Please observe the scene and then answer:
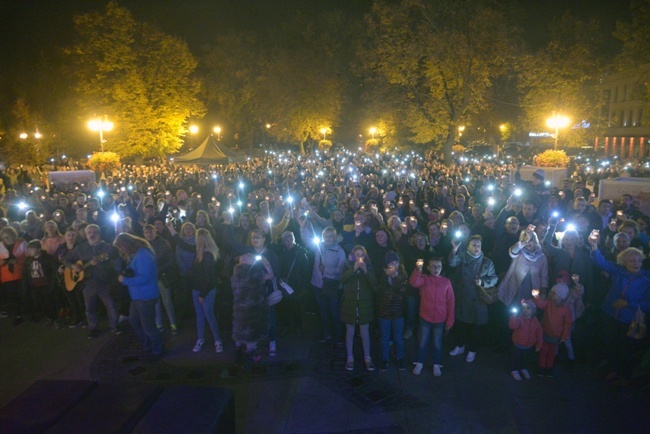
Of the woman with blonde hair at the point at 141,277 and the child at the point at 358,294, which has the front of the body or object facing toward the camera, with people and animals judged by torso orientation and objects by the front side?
the child

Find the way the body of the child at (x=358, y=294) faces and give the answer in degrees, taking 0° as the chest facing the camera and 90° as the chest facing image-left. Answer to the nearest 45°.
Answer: approximately 0°

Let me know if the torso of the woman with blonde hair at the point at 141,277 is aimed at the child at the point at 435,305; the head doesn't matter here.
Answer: no

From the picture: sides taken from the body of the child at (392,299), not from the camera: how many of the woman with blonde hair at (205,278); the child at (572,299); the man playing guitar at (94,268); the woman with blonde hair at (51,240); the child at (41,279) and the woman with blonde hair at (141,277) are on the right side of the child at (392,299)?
5

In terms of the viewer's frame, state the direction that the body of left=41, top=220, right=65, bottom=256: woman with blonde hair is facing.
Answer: toward the camera

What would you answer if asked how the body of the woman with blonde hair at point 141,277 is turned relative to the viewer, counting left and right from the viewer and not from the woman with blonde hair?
facing to the left of the viewer

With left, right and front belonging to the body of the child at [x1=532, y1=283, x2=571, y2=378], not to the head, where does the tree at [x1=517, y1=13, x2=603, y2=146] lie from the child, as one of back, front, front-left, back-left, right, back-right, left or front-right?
back-right

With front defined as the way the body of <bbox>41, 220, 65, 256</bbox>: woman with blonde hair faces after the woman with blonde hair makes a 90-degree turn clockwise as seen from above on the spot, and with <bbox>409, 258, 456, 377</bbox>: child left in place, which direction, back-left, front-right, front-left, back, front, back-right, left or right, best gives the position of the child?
back-left

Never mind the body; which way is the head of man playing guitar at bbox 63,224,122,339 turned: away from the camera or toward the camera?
toward the camera

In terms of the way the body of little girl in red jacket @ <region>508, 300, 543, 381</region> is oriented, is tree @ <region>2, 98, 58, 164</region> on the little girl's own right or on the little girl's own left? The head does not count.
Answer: on the little girl's own right

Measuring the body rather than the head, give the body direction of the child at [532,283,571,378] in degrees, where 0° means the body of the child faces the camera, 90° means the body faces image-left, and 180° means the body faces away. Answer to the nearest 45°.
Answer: approximately 45°

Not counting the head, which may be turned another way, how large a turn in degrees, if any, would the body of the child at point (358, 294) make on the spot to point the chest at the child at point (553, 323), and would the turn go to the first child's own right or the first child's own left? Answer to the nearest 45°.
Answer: approximately 90° to the first child's own left

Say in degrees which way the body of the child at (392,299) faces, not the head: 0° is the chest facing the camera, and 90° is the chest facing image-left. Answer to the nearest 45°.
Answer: approximately 0°

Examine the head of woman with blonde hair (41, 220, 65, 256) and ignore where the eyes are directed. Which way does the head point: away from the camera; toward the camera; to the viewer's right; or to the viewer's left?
toward the camera

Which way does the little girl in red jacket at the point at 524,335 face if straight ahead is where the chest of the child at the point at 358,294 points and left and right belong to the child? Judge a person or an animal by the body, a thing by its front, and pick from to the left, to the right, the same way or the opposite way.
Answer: the same way

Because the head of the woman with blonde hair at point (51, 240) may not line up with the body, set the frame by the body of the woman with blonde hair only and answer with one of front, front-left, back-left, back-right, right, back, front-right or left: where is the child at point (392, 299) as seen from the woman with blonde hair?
front-left

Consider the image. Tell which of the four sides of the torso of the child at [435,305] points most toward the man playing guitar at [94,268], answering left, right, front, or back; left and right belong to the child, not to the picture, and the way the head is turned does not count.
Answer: right

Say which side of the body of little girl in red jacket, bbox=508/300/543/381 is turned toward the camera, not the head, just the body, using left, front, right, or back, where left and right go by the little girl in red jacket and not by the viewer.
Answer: front

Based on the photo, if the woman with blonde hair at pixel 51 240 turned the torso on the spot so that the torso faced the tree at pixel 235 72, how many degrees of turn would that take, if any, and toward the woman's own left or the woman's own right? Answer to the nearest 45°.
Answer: approximately 135° to the woman's own left

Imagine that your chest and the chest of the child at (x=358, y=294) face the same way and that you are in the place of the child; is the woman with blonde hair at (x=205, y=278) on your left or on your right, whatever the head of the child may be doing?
on your right

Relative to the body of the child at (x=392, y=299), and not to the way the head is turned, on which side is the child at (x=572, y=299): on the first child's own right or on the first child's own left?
on the first child's own left

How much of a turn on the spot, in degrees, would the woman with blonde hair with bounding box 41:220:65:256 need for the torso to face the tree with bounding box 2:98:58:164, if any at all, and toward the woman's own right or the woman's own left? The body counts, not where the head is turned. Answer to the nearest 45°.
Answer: approximately 180°

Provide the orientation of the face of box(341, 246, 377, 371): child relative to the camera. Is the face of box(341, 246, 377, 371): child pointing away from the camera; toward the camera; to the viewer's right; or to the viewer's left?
toward the camera
